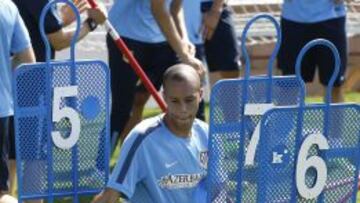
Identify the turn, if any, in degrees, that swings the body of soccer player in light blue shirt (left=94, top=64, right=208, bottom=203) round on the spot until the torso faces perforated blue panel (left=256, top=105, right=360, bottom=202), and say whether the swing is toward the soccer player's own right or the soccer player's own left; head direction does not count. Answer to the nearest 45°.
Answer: approximately 45° to the soccer player's own left

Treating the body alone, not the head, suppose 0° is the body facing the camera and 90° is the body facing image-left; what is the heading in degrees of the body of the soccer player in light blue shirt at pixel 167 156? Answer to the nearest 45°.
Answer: approximately 315°

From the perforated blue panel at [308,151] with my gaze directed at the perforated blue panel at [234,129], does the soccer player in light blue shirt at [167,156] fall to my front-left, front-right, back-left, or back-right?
front-left
